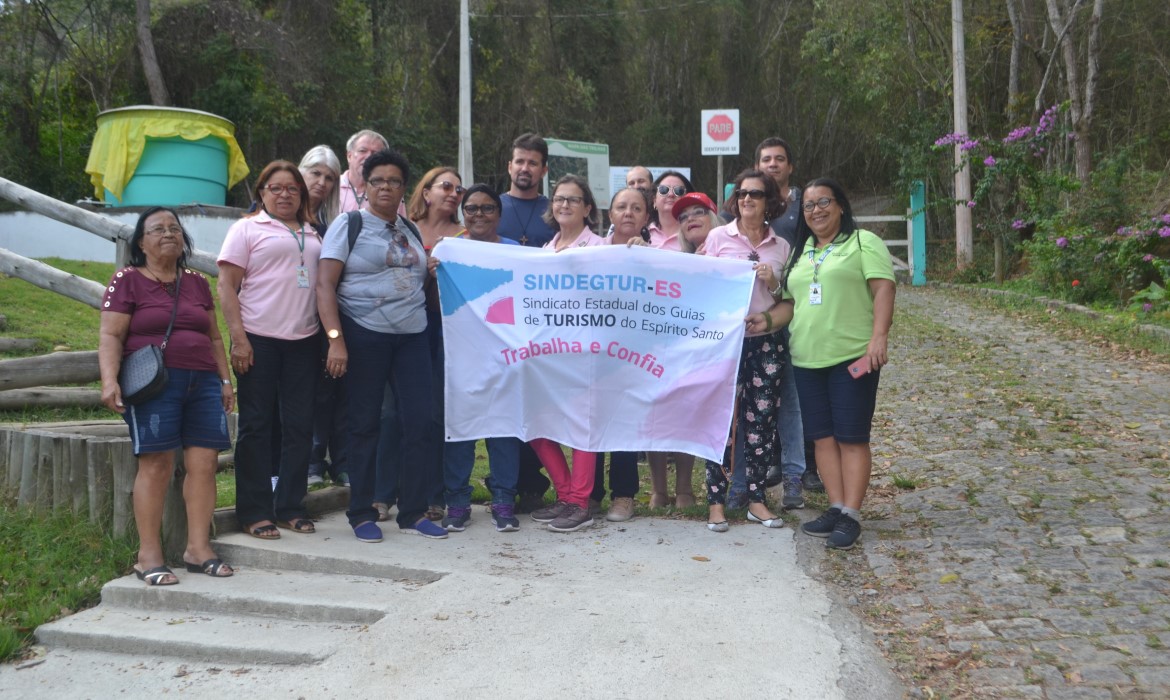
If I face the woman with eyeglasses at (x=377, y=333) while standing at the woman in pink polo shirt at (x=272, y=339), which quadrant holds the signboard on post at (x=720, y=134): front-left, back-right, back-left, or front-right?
front-left

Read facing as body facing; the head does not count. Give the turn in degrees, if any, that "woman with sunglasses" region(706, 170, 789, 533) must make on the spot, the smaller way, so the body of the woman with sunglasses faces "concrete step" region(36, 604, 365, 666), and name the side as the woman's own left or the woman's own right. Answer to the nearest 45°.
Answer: approximately 45° to the woman's own right

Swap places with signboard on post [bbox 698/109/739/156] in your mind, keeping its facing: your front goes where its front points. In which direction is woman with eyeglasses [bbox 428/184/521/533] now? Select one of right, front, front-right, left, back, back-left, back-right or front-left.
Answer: front

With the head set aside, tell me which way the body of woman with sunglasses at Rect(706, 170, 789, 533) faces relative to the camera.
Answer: toward the camera

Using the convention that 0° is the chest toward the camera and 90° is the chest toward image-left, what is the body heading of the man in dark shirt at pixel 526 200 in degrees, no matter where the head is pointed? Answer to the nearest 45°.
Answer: approximately 0°

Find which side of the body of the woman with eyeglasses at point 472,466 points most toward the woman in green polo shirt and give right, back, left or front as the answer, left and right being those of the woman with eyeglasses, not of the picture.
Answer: left

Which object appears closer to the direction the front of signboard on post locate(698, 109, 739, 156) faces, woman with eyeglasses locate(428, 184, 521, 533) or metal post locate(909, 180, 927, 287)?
the woman with eyeglasses

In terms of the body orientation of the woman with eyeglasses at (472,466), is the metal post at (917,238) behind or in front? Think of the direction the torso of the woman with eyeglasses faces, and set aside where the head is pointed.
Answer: behind

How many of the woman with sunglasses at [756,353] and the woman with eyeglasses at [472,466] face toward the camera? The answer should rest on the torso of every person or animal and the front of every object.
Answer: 2

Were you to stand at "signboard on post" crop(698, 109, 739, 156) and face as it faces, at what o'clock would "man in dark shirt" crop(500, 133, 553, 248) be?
The man in dark shirt is roughly at 12 o'clock from the signboard on post.

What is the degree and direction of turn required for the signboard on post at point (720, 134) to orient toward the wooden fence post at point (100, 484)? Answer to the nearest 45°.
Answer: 0° — it already faces it

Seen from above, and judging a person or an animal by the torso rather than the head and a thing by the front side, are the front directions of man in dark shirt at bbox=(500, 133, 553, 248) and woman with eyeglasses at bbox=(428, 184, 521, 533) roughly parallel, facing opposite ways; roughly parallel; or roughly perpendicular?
roughly parallel

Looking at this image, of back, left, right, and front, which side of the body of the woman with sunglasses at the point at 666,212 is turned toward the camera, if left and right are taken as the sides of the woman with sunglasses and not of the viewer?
front

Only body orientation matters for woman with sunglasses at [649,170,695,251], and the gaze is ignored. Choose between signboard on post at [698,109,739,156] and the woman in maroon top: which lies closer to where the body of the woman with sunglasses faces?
the woman in maroon top

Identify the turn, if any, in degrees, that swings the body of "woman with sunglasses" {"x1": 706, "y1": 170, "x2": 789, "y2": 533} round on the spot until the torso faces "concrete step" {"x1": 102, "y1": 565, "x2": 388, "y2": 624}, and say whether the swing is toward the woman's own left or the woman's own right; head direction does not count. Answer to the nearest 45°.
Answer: approximately 45° to the woman's own right

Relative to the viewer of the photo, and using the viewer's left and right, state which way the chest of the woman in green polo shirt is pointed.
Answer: facing the viewer and to the left of the viewer

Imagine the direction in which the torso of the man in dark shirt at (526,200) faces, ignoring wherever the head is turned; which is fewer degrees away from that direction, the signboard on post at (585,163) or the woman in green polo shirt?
the woman in green polo shirt
